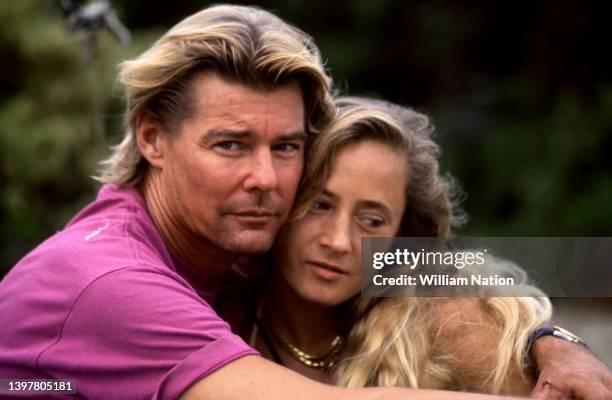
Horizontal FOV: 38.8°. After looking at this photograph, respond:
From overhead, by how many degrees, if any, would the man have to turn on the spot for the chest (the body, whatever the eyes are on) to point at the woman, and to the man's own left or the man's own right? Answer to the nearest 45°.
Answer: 0° — they already face them

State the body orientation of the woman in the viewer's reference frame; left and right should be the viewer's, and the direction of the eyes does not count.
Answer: facing the viewer and to the left of the viewer

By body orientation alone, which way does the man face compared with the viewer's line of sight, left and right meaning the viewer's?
facing to the right of the viewer

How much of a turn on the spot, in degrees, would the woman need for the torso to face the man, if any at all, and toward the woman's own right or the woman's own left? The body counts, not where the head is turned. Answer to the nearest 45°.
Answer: approximately 45° to the woman's own right
